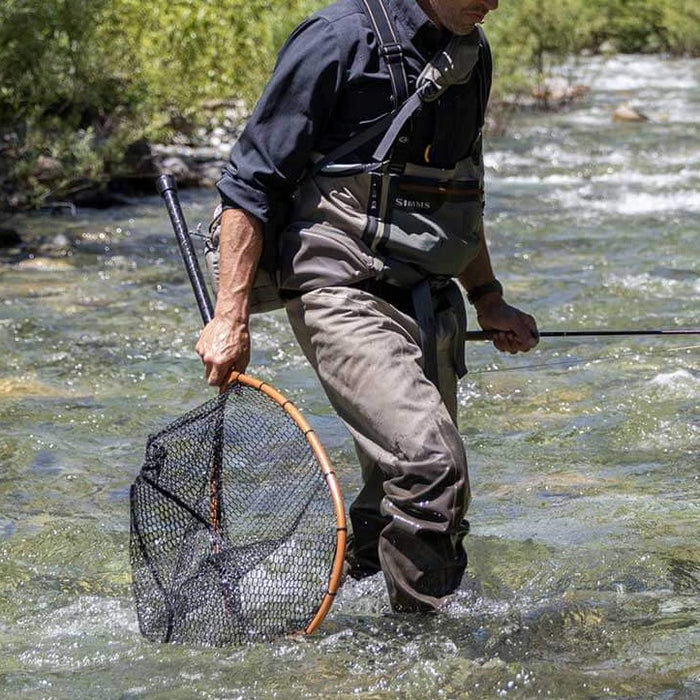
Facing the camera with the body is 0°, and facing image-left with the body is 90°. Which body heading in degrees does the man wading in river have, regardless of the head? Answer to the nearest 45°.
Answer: approximately 315°

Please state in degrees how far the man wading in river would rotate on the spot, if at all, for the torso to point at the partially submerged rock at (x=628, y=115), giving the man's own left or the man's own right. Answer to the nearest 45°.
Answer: approximately 135° to the man's own left
